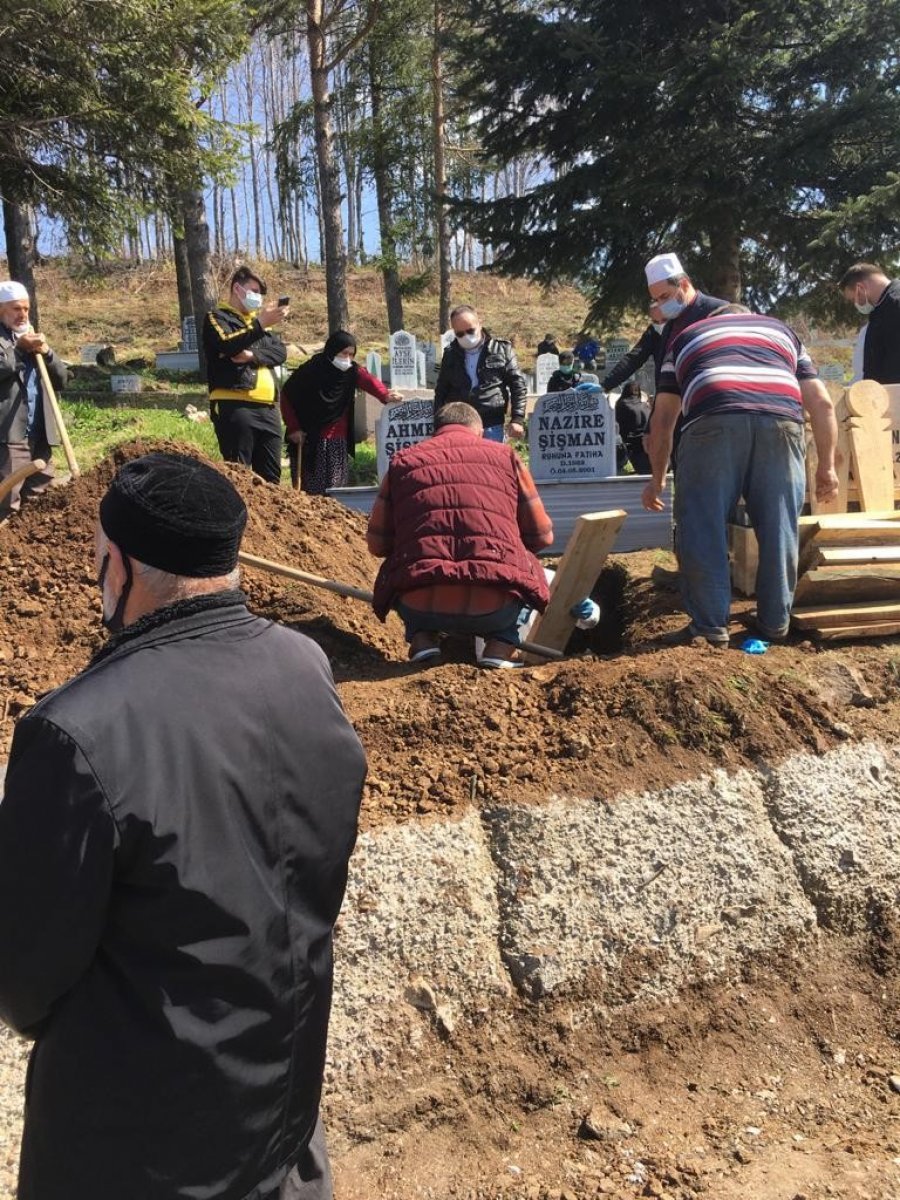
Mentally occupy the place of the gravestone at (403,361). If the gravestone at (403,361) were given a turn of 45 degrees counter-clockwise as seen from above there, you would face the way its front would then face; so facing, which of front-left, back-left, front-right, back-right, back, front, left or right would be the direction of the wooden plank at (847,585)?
front-right

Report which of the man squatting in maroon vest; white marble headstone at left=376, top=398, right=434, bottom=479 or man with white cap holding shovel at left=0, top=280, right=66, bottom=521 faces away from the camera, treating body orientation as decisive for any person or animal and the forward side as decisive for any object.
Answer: the man squatting in maroon vest

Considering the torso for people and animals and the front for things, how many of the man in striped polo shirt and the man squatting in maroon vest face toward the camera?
0

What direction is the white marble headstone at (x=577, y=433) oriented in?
toward the camera

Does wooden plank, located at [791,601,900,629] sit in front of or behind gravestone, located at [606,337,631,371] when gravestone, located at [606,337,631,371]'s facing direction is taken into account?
in front

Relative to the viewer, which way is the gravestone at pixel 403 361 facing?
toward the camera

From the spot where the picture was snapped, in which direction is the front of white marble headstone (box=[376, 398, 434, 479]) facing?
facing the viewer

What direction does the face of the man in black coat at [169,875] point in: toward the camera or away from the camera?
away from the camera

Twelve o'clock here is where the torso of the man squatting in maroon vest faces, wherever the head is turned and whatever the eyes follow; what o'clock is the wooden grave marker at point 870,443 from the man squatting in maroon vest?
The wooden grave marker is roughly at 2 o'clock from the man squatting in maroon vest.
